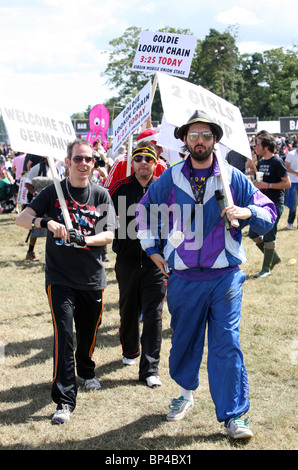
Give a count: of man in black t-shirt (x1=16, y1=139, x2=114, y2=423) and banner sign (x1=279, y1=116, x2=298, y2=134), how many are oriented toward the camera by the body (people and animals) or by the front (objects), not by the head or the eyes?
2

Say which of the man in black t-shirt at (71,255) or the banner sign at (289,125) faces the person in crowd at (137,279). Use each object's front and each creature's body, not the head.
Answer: the banner sign

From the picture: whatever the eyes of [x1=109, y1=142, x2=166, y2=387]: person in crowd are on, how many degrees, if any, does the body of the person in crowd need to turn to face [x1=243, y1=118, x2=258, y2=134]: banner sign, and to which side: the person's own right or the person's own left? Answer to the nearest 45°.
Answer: approximately 180°

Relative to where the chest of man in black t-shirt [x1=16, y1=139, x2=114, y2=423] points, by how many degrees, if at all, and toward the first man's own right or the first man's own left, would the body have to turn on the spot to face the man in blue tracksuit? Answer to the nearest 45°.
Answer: approximately 45° to the first man's own left

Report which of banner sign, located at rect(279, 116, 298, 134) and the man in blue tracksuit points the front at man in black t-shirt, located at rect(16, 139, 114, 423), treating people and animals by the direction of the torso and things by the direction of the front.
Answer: the banner sign

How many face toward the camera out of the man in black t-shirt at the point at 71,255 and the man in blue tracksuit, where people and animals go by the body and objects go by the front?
2

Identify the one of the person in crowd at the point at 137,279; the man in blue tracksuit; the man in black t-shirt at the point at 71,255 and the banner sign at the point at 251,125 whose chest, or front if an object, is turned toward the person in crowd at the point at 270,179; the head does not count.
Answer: the banner sign

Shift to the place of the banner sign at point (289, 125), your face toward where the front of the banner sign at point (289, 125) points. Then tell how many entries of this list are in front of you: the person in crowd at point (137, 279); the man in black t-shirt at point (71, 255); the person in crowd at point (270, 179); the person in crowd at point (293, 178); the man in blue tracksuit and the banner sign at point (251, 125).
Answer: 5

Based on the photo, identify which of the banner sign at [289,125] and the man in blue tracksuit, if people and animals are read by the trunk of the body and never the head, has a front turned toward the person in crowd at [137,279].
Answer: the banner sign

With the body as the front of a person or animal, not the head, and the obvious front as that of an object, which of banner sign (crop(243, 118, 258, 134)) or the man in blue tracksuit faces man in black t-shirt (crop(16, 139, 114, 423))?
the banner sign

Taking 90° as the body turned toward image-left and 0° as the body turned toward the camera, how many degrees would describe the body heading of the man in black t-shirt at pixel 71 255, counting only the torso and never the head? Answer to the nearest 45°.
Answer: approximately 0°
